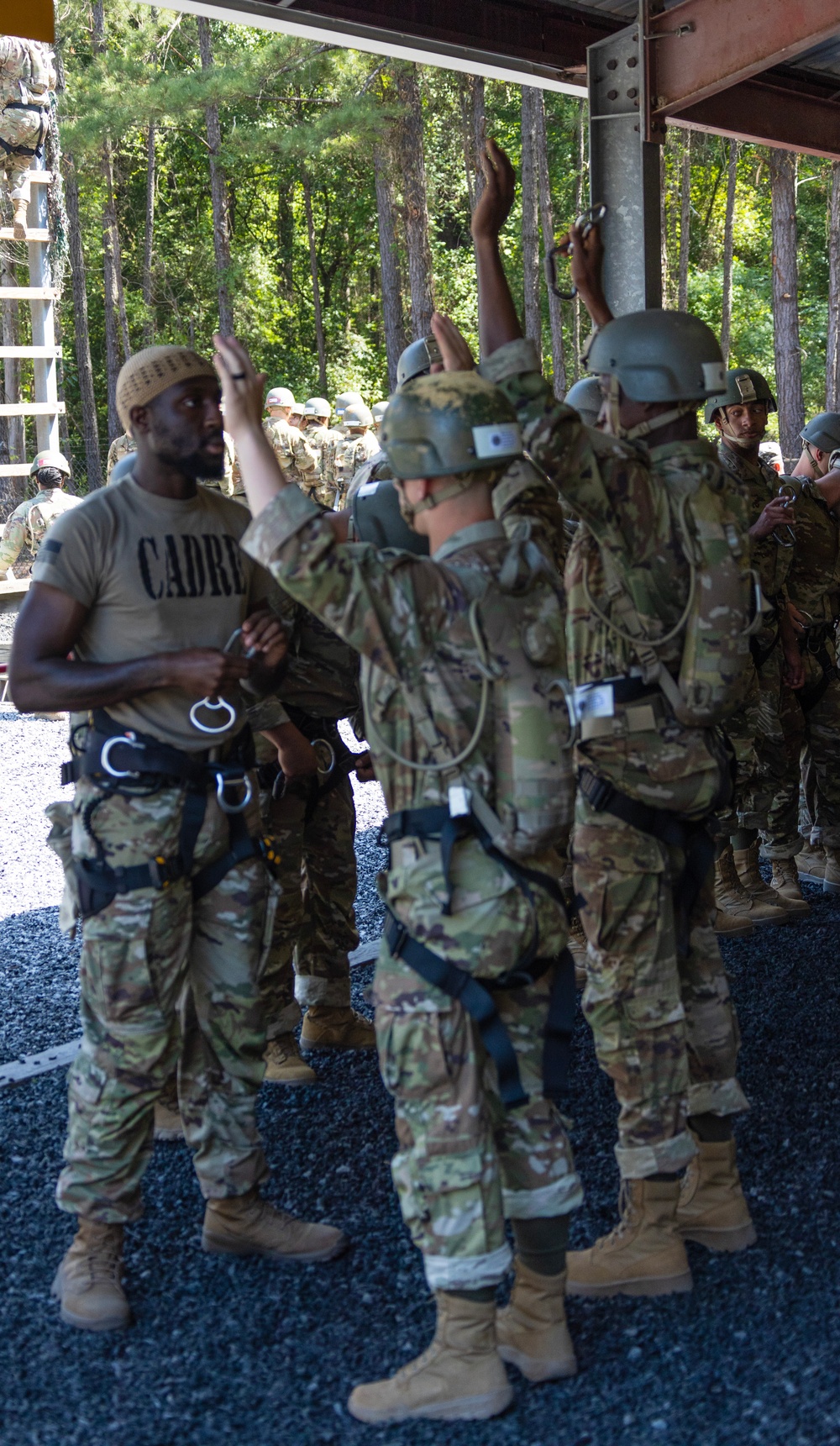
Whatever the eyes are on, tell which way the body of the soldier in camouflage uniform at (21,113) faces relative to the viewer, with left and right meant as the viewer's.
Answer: facing away from the viewer

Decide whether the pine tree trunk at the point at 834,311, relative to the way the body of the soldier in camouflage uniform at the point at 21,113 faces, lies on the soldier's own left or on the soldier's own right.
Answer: on the soldier's own right

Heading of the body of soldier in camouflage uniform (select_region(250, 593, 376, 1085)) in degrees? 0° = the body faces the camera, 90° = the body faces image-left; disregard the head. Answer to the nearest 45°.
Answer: approximately 315°

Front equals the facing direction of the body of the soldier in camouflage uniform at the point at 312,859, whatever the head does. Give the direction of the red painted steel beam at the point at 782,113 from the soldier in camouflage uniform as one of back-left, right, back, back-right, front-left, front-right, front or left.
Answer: left

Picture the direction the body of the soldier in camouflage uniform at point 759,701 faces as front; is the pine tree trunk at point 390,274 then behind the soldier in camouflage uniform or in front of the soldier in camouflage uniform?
behind

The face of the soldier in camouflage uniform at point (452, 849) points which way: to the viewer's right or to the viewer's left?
to the viewer's left

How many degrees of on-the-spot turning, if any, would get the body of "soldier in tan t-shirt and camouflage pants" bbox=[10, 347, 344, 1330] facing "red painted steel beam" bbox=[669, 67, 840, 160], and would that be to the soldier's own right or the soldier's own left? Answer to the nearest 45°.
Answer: approximately 90° to the soldier's own left

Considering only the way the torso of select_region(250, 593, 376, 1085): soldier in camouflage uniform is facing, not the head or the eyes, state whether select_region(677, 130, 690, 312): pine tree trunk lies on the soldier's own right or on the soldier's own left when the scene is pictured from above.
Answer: on the soldier's own left

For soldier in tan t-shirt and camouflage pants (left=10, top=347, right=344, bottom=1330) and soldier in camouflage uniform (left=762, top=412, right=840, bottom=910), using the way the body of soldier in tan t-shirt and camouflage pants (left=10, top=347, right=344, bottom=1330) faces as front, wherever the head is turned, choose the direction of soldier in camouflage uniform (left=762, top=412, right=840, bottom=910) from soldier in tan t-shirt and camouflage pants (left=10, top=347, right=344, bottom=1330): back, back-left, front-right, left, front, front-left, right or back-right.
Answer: left

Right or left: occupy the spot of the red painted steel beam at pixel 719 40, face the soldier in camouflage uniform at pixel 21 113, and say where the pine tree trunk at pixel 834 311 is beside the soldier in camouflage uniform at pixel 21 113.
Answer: right

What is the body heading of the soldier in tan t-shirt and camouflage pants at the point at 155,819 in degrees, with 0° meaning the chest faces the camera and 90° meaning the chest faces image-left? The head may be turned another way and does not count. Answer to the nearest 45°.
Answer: approximately 315°
